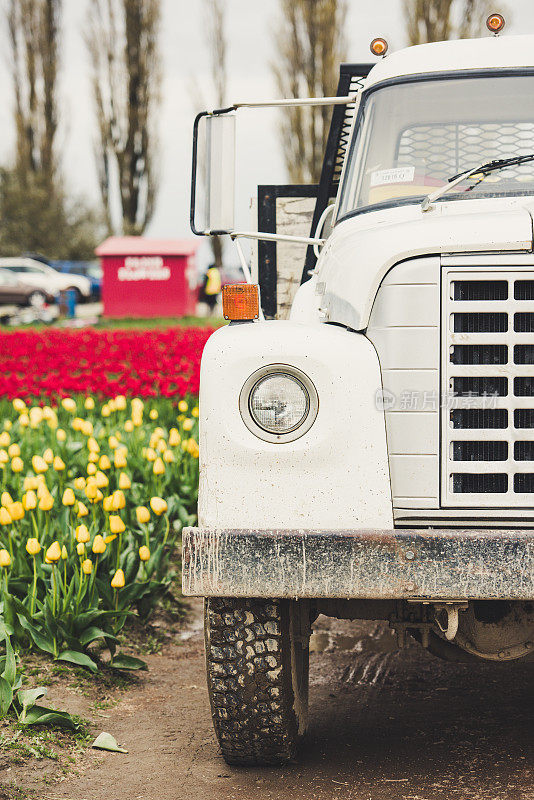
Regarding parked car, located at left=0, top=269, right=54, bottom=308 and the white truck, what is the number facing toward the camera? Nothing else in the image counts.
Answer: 1

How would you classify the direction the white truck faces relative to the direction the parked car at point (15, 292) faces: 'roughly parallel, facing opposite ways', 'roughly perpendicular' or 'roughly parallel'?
roughly perpendicular

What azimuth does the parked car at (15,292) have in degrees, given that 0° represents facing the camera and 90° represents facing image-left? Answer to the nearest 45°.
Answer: approximately 270°

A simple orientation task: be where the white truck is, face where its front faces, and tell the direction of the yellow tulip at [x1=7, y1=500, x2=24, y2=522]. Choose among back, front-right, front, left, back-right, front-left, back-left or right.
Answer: back-right

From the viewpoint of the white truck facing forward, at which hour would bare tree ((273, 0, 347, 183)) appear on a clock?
The bare tree is roughly at 6 o'clock from the white truck.

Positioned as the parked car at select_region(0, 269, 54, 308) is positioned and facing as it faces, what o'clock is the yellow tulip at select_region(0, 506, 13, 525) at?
The yellow tulip is roughly at 3 o'clock from the parked car.

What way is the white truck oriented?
toward the camera

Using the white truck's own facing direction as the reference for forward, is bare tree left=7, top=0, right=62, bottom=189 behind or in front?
behind

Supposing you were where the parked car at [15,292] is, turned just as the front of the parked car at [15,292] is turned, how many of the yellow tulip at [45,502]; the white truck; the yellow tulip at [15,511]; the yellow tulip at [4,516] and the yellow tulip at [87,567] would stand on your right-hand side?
5
